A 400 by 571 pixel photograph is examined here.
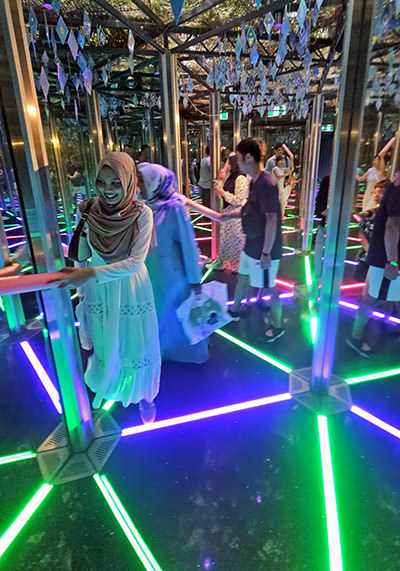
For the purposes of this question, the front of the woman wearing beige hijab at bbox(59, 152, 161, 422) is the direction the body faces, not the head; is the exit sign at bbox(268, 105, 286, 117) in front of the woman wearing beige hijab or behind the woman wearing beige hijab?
behind

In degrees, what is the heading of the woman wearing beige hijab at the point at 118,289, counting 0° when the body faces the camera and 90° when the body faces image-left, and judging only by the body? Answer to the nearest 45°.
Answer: approximately 45°

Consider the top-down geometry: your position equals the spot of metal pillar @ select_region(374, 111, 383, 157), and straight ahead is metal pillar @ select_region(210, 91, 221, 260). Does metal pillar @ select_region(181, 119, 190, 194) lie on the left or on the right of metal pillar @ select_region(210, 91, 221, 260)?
right

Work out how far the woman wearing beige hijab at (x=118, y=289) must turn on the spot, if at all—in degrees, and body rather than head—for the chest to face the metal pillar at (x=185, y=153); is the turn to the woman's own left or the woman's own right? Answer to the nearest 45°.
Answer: approximately 135° to the woman's own right

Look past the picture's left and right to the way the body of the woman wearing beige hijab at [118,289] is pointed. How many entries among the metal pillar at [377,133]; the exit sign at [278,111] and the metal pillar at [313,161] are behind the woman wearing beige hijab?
3

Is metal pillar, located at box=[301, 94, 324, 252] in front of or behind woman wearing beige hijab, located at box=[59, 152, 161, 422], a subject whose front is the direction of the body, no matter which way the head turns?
behind

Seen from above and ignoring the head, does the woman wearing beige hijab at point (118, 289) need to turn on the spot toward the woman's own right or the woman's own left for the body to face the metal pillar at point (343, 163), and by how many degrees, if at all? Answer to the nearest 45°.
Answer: approximately 135° to the woman's own left

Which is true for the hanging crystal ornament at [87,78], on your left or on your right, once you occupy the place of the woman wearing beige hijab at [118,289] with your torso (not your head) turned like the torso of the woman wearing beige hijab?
on your right

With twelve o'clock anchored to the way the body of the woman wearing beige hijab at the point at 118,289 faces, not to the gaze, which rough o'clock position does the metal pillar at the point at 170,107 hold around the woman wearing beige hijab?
The metal pillar is roughly at 5 o'clock from the woman wearing beige hijab.
